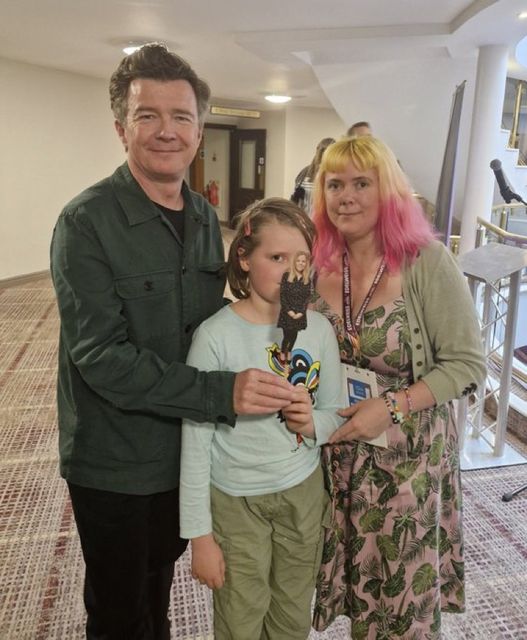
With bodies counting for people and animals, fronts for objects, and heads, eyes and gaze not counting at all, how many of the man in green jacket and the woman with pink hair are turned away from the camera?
0

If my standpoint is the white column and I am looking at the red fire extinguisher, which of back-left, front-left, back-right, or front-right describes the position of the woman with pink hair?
back-left

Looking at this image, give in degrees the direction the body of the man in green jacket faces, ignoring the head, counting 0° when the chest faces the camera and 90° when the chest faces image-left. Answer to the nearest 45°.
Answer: approximately 315°

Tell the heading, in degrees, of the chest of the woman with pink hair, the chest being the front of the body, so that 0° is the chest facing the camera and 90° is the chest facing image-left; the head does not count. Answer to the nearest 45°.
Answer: approximately 45°

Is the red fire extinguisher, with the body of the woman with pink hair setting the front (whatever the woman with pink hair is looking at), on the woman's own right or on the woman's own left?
on the woman's own right

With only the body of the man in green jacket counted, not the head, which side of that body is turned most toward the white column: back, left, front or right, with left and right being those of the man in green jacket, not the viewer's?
left
